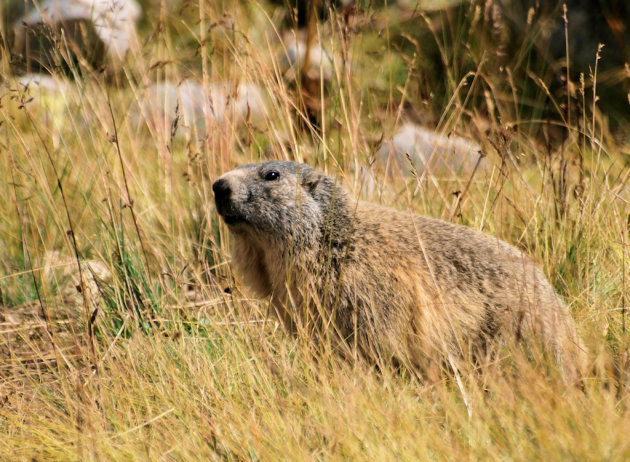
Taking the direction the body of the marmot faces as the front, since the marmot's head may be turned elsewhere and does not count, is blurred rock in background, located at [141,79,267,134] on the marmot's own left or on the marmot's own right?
on the marmot's own right

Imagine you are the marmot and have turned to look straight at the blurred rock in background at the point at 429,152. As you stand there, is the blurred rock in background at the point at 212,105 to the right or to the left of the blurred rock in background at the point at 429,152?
left

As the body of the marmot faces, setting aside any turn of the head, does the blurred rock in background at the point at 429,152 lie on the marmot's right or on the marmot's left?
on the marmot's right

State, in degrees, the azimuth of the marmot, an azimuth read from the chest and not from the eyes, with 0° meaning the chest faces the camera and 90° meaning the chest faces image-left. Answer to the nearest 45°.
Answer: approximately 90°

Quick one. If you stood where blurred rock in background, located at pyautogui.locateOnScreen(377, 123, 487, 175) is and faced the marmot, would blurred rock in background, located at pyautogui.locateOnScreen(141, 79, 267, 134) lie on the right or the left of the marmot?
right
